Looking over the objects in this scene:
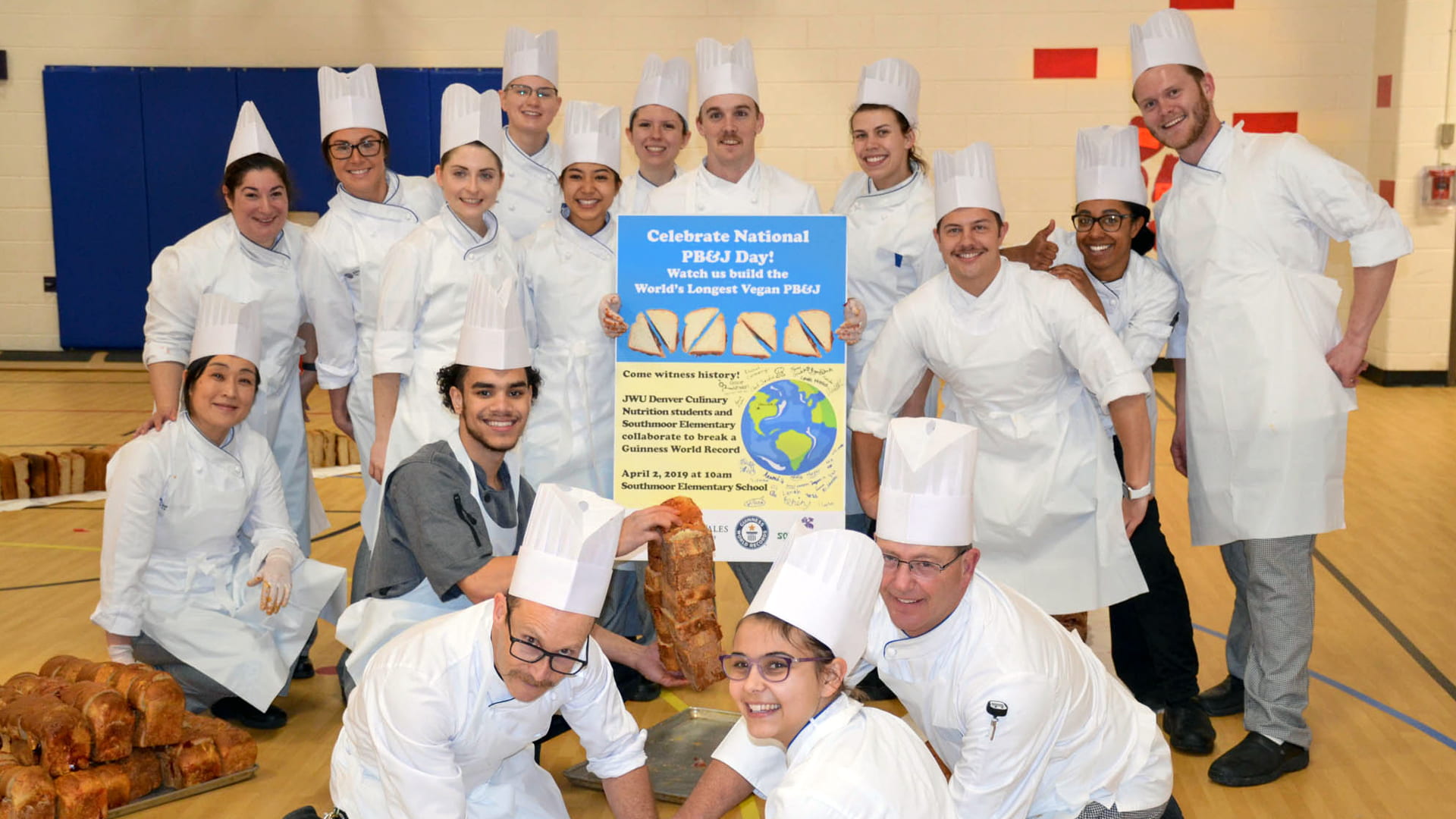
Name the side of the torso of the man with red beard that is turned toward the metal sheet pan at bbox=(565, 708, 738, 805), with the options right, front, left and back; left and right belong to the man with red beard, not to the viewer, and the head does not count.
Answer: front

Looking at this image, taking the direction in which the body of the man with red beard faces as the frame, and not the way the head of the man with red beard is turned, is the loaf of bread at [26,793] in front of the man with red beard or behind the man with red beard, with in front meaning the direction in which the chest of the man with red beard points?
in front

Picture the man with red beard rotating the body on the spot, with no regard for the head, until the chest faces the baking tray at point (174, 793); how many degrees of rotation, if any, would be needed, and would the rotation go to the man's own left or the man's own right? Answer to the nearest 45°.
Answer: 0° — they already face it

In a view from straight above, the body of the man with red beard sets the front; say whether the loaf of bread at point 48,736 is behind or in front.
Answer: in front

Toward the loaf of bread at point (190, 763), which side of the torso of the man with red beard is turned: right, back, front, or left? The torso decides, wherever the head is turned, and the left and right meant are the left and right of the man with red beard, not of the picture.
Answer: front

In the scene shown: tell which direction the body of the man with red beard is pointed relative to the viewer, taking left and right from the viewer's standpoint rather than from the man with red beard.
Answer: facing the viewer and to the left of the viewer
